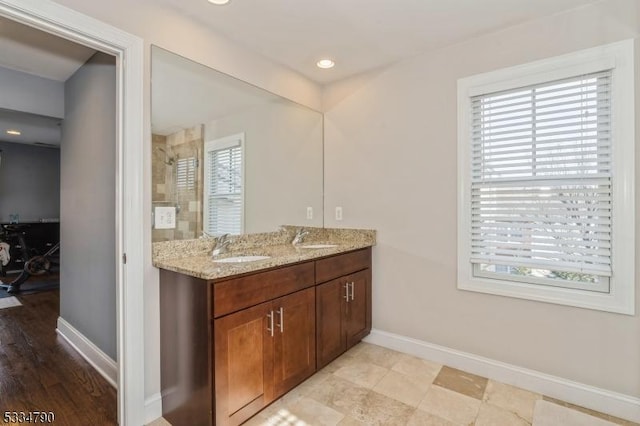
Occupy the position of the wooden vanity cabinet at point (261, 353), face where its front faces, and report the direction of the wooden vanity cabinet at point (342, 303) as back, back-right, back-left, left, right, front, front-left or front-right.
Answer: left

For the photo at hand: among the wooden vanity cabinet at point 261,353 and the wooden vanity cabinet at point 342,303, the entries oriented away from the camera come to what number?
0

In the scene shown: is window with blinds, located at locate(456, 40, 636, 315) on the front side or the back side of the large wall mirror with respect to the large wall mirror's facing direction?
on the front side

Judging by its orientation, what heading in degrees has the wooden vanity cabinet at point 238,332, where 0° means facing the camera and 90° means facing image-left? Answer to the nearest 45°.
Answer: approximately 315°
